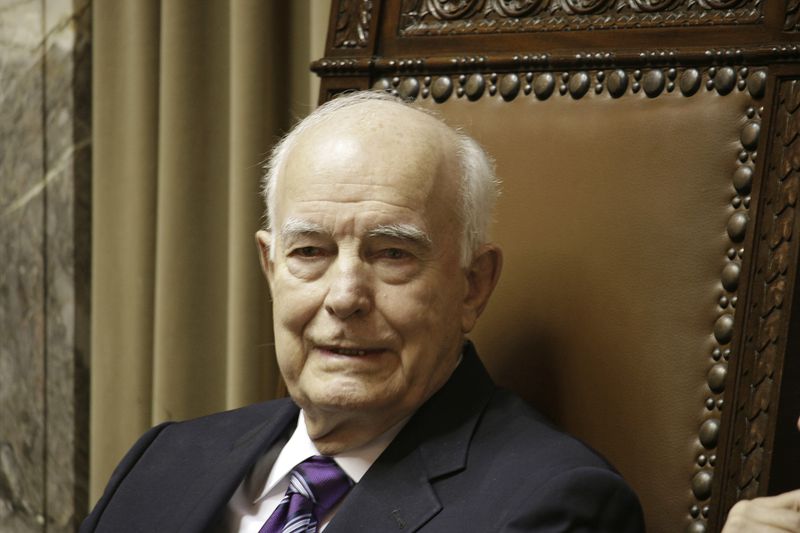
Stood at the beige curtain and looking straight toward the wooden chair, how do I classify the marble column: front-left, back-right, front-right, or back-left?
back-right

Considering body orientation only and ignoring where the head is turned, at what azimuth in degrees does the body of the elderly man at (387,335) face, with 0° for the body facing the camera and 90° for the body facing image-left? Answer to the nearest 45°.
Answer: approximately 45°

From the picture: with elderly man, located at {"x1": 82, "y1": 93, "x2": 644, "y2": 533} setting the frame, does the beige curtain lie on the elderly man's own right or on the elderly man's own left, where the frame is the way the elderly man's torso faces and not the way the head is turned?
on the elderly man's own right

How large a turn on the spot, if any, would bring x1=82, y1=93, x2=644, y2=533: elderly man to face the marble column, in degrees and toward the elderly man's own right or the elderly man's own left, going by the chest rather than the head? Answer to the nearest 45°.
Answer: approximately 90° to the elderly man's own right

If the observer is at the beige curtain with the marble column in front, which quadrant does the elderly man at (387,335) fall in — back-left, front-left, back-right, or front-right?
back-left

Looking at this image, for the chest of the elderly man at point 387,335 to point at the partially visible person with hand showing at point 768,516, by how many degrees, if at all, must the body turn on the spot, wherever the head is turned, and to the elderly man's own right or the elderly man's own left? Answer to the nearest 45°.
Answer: approximately 90° to the elderly man's own left
